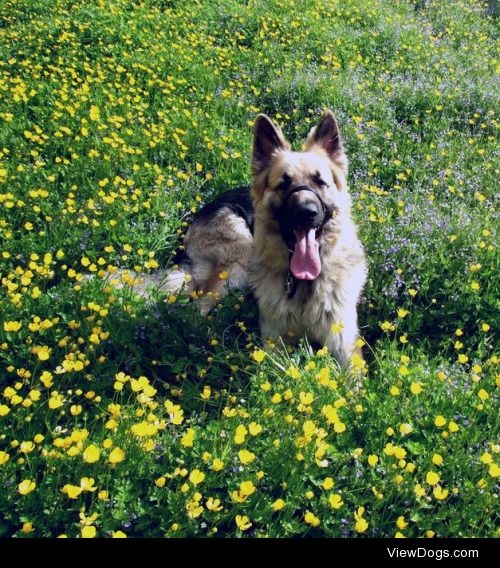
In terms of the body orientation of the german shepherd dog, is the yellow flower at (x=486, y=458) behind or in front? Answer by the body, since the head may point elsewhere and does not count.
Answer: in front

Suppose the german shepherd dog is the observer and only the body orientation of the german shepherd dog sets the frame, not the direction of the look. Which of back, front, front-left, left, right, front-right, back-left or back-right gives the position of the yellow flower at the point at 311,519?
front-right

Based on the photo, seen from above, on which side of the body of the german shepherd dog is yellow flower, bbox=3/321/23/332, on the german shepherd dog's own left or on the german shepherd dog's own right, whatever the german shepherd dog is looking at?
on the german shepherd dog's own right

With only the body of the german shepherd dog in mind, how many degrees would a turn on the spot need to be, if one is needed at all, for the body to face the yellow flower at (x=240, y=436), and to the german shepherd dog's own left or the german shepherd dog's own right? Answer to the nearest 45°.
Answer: approximately 45° to the german shepherd dog's own right

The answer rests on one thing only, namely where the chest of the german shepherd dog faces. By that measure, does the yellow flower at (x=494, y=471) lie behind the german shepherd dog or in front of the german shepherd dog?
in front

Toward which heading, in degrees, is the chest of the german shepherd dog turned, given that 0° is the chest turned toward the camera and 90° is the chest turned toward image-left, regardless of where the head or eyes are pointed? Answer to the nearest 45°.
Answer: approximately 315°

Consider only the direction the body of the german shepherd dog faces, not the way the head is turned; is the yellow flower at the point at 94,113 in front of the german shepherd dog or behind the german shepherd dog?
behind
